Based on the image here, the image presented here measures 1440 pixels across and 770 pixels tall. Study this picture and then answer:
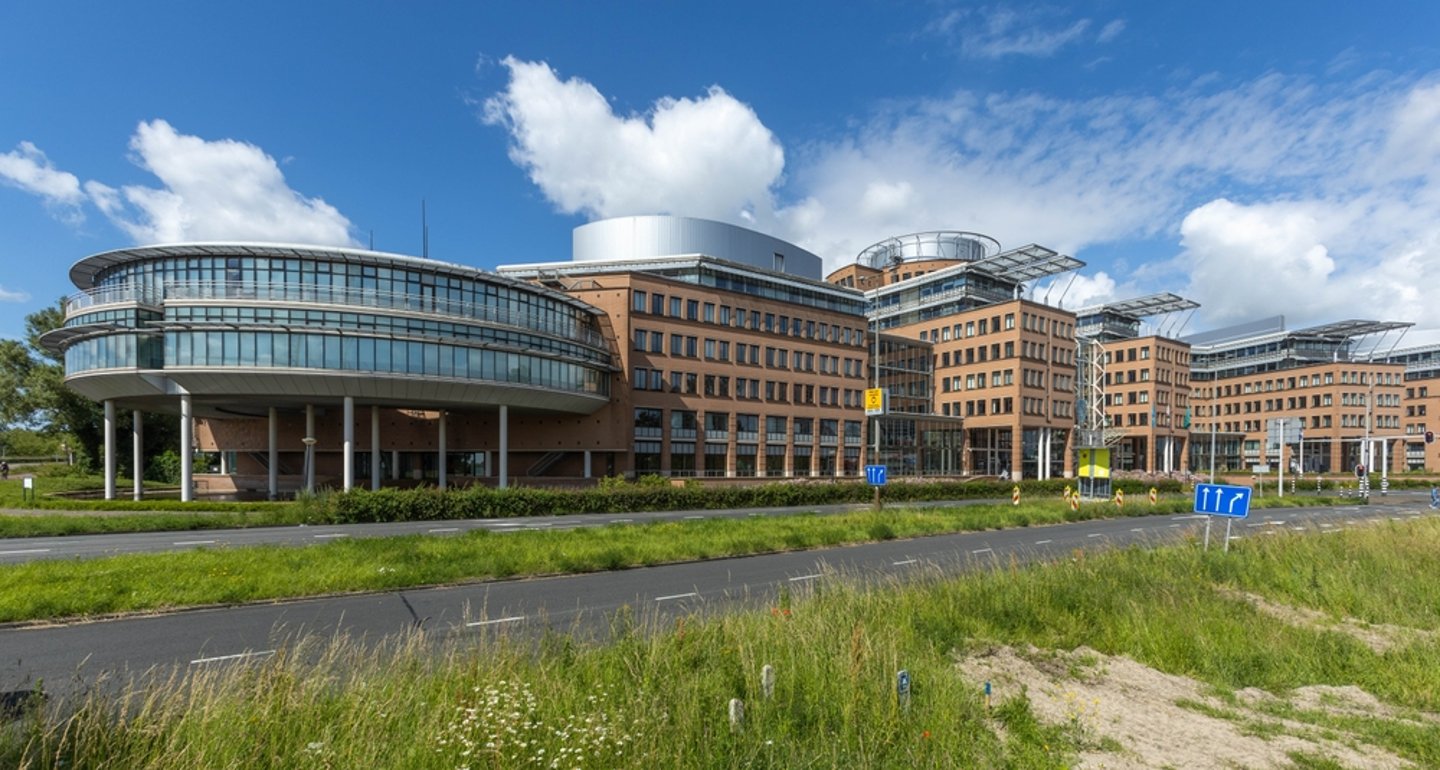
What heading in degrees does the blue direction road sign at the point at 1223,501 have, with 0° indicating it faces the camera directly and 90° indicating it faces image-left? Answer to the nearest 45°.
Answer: approximately 0°

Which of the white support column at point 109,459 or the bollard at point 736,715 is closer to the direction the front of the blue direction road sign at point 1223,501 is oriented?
the bollard

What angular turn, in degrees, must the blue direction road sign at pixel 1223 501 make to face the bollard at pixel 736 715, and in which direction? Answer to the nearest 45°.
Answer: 0° — it already faces it

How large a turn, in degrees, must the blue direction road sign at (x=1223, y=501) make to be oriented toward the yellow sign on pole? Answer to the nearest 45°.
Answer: approximately 180°
